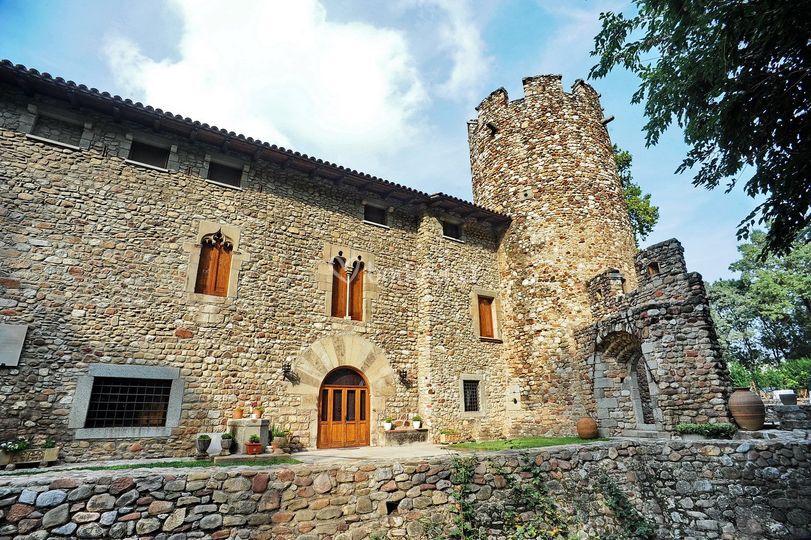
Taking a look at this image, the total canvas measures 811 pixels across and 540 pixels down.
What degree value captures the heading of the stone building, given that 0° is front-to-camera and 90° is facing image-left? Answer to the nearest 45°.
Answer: approximately 315°

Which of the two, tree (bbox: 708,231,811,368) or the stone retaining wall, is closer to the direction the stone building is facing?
the stone retaining wall

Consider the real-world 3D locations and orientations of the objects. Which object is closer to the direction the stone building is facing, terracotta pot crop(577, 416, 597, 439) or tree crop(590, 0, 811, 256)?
the tree

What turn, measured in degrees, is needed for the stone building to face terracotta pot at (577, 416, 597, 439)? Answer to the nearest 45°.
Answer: approximately 45° to its left

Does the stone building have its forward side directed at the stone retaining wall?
yes

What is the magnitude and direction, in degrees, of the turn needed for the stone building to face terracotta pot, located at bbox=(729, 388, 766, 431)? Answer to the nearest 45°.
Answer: approximately 45° to its left

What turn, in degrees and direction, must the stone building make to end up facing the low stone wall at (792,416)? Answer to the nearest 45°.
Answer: approximately 45° to its left

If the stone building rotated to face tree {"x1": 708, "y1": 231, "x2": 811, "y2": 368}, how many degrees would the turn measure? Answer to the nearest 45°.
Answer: approximately 90° to its left

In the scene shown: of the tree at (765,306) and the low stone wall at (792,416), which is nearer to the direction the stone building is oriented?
the low stone wall
